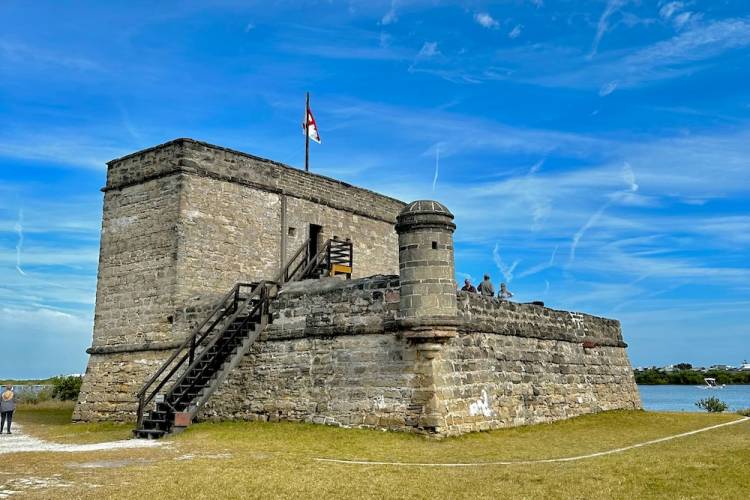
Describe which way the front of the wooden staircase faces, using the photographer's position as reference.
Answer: facing the viewer and to the left of the viewer

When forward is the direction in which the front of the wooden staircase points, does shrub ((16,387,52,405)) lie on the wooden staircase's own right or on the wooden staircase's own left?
on the wooden staircase's own right

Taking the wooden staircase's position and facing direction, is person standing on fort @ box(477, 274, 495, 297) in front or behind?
behind

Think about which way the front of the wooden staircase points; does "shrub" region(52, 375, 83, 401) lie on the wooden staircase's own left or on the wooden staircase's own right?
on the wooden staircase's own right

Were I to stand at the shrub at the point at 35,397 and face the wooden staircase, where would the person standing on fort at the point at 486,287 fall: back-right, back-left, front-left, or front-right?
front-left
